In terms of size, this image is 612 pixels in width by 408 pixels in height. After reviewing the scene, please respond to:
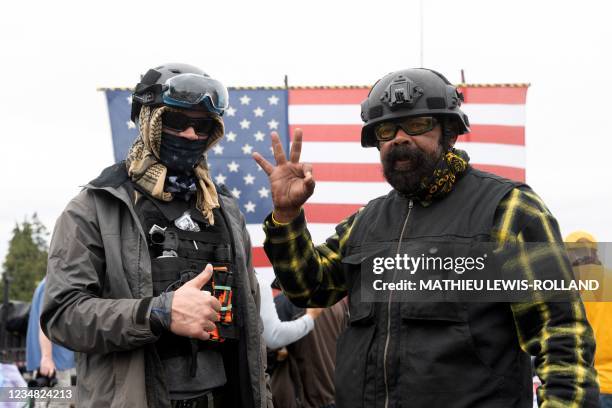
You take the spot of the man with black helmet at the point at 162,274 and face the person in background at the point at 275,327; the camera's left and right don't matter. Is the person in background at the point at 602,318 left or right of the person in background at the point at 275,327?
right

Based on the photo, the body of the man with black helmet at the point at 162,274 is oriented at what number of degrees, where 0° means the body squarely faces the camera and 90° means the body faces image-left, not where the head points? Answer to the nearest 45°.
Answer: approximately 315°

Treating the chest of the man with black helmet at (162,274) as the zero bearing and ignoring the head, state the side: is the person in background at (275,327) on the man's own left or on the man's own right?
on the man's own left

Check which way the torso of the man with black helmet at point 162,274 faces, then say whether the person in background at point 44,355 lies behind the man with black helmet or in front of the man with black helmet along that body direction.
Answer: behind

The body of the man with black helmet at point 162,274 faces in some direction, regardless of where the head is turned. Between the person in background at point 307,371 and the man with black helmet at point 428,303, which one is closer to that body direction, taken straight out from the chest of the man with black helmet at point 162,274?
the man with black helmet

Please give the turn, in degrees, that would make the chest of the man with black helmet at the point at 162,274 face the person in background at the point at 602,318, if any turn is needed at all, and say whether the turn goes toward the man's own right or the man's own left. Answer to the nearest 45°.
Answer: approximately 90° to the man's own left

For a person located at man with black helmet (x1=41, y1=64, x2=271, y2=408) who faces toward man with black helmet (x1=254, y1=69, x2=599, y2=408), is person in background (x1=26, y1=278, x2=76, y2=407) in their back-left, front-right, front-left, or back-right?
back-left
